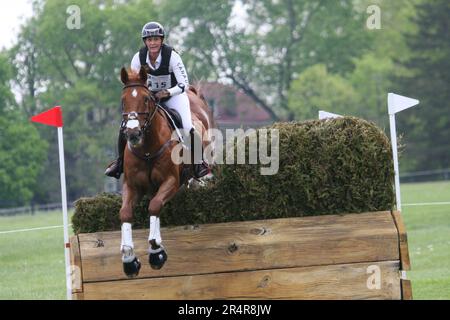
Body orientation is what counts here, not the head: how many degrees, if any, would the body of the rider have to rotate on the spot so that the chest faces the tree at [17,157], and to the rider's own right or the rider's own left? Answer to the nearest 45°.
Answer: approximately 180°

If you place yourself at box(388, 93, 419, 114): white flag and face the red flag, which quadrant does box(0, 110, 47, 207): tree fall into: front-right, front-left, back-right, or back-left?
front-right

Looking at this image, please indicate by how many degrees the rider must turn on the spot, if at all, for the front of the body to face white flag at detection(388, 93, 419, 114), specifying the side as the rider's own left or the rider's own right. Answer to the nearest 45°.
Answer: approximately 90° to the rider's own left

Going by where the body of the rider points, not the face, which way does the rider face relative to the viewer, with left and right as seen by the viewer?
facing the viewer

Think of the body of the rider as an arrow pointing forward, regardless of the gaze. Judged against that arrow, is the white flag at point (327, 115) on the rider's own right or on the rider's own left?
on the rider's own left

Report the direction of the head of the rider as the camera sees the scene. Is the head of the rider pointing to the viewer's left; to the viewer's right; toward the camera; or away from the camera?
toward the camera

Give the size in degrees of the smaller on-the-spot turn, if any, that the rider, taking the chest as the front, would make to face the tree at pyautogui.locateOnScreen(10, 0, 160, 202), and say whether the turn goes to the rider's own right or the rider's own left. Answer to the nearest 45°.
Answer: approximately 180°

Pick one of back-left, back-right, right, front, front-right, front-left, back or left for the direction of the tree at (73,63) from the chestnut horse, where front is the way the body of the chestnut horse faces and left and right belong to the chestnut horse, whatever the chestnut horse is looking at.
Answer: back
